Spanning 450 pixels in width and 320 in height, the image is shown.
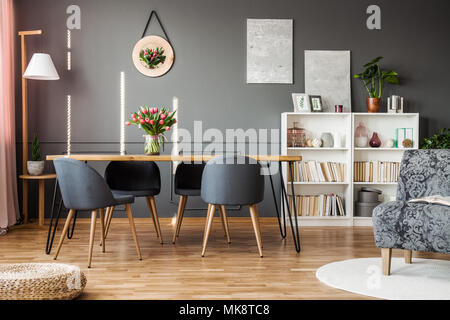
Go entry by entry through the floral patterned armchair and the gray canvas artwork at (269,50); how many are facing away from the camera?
0

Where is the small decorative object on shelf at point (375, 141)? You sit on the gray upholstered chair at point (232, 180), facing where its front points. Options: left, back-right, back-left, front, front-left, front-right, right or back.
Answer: front-right

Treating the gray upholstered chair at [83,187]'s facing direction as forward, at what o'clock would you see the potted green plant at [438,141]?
The potted green plant is roughly at 1 o'clock from the gray upholstered chair.

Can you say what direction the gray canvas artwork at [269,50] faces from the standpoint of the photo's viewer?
facing the viewer

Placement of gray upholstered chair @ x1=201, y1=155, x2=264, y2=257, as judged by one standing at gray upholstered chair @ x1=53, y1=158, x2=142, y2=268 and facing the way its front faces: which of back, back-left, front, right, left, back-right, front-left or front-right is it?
front-right

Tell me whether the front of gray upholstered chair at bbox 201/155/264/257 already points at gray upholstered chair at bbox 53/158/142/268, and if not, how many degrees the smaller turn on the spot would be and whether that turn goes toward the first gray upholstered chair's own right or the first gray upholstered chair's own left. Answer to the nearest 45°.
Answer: approximately 90° to the first gray upholstered chair's own left

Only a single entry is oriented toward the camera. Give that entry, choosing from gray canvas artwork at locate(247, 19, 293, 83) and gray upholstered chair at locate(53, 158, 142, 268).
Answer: the gray canvas artwork

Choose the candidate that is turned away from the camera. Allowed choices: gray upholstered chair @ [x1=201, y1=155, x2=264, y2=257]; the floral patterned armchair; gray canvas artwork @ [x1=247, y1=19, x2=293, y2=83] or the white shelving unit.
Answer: the gray upholstered chair

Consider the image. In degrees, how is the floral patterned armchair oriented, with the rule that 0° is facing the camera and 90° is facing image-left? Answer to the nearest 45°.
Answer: approximately 45°

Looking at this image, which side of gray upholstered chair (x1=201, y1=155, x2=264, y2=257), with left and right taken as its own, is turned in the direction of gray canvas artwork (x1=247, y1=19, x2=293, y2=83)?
front

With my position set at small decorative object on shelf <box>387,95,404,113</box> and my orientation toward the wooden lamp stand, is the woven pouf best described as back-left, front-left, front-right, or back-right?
front-left

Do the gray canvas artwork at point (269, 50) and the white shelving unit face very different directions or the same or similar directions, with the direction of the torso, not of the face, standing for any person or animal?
same or similar directions

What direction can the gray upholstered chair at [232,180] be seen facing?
away from the camera

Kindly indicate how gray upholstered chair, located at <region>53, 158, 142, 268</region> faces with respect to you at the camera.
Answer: facing away from the viewer and to the right of the viewer

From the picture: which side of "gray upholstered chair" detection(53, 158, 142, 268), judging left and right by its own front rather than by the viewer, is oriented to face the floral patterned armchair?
right

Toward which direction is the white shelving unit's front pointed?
toward the camera
